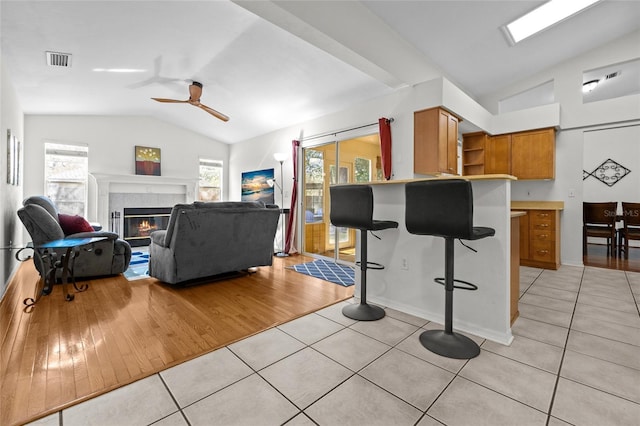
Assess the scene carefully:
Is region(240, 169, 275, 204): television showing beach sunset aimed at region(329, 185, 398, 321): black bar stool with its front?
no

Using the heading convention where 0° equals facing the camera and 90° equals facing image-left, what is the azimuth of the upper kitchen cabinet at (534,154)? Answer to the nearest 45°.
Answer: approximately 45°

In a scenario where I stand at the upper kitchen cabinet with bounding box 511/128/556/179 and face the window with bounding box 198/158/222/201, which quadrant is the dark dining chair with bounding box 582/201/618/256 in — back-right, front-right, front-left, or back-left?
back-right

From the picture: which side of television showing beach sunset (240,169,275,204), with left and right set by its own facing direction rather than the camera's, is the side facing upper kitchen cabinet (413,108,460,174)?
left

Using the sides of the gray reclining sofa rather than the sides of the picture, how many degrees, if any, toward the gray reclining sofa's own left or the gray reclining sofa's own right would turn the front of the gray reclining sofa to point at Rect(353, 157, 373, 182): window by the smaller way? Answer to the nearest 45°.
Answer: approximately 90° to the gray reclining sofa's own right

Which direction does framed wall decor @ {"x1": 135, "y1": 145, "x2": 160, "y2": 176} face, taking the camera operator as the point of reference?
facing the viewer and to the right of the viewer

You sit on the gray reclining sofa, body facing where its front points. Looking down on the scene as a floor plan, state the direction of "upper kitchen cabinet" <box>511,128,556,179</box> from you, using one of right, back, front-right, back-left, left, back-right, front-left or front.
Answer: back-right

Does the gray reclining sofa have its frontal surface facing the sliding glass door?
no

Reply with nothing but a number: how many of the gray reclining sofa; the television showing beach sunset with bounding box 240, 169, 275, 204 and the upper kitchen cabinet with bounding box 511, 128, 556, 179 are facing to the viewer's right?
0

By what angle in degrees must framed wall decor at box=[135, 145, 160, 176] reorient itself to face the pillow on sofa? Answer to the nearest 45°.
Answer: approximately 45° to its right

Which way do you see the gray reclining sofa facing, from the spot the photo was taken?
facing away from the viewer and to the left of the viewer

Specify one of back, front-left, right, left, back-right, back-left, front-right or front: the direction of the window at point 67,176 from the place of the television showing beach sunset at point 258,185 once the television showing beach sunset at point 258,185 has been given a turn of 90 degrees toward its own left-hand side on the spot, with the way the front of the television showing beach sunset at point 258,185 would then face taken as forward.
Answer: back-right

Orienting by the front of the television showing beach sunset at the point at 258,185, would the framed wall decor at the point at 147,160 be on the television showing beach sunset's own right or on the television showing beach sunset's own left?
on the television showing beach sunset's own right

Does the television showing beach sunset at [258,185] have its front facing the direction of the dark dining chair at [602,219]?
no

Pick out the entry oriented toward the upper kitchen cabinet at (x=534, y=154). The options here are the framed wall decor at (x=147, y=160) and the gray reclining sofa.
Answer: the framed wall decor

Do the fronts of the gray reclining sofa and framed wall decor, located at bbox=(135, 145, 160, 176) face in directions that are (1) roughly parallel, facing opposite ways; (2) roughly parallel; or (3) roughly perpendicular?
roughly parallel, facing opposite ways

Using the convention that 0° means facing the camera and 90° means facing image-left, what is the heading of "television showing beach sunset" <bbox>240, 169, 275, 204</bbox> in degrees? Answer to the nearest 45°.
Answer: approximately 45°
